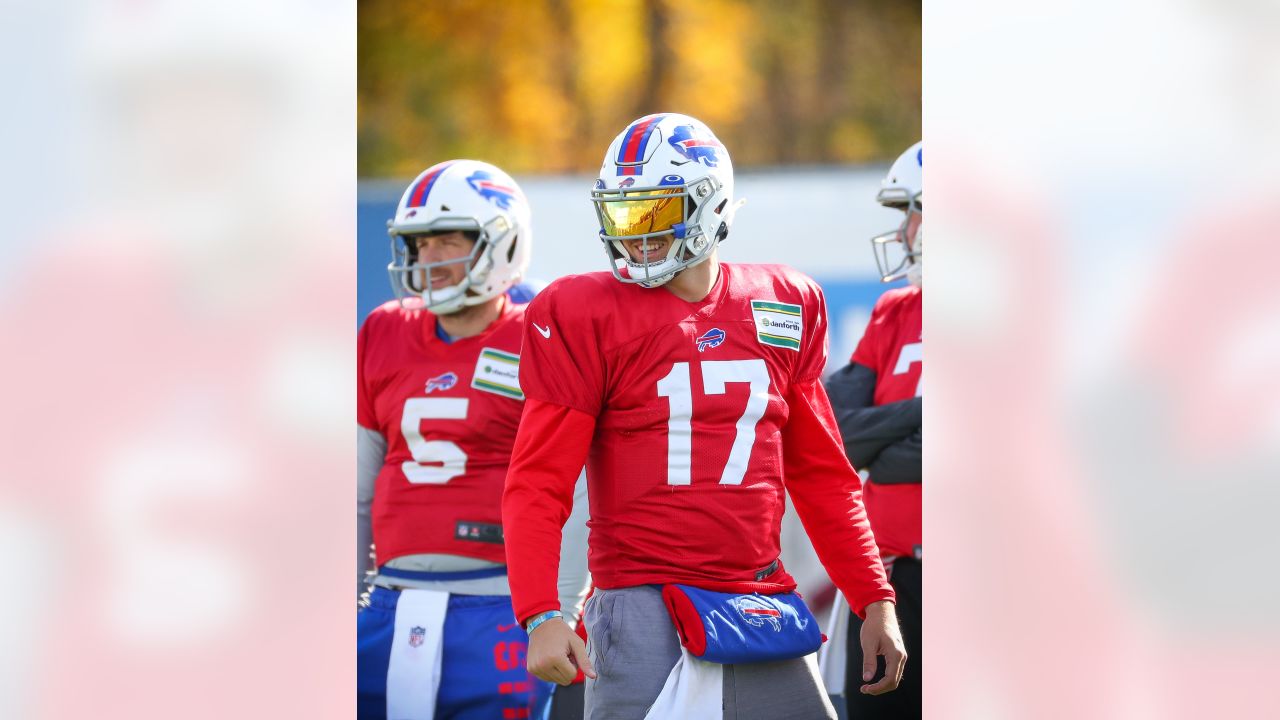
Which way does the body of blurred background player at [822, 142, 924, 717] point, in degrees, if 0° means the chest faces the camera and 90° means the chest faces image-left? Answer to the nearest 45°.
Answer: approximately 45°

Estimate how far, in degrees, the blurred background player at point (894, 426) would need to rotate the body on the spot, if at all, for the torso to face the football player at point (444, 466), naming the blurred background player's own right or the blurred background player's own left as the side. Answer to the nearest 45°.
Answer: approximately 45° to the blurred background player's own right
